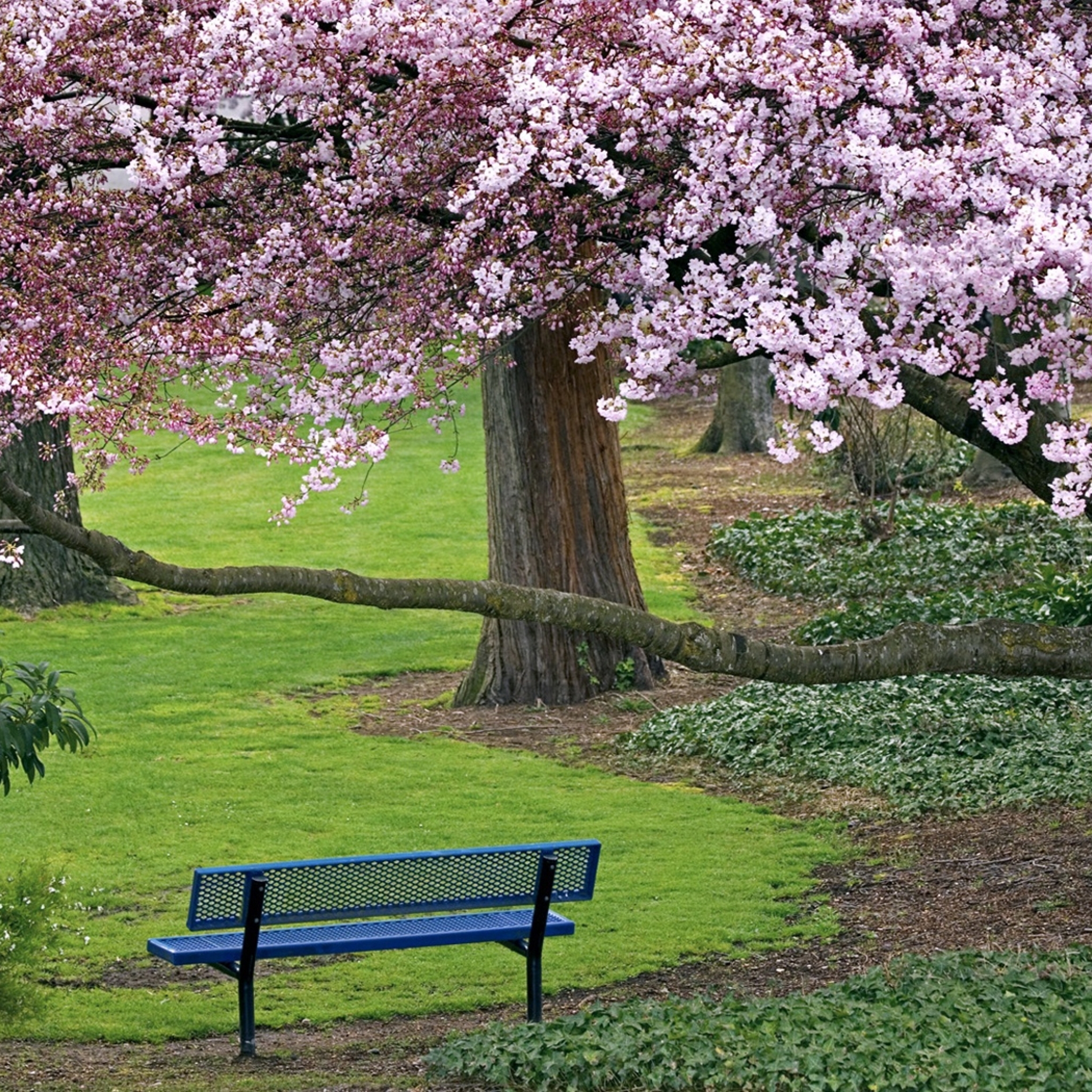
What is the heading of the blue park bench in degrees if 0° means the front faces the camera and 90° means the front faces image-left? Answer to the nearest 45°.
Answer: approximately 135°

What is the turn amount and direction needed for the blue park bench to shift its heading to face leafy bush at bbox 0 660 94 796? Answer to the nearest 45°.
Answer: approximately 90° to its left

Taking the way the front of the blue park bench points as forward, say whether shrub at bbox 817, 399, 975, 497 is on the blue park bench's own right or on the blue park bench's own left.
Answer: on the blue park bench's own right

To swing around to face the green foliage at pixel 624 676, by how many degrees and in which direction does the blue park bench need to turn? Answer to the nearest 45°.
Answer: approximately 45° to its right
